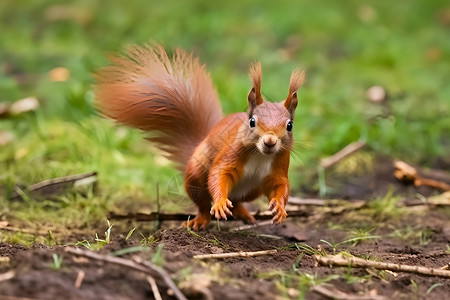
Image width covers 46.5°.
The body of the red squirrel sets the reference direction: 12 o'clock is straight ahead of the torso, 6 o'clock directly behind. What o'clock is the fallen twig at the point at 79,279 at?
The fallen twig is roughly at 2 o'clock from the red squirrel.

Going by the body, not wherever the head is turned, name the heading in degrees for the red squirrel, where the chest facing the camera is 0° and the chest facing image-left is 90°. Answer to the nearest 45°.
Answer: approximately 315°

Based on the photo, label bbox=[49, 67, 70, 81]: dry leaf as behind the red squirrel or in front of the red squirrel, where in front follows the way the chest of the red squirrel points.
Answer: behind

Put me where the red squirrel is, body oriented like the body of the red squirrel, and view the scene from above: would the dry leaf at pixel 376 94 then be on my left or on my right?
on my left

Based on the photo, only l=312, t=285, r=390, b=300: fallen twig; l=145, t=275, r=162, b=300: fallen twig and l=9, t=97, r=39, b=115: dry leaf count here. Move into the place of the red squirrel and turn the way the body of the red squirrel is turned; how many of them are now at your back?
1

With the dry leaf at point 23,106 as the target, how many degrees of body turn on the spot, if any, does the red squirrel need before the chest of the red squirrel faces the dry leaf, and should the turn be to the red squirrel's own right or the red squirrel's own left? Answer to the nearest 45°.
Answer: approximately 180°

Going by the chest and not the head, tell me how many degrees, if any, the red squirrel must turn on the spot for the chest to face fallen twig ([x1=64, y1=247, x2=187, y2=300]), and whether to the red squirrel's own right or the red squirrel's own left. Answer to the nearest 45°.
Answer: approximately 45° to the red squirrel's own right

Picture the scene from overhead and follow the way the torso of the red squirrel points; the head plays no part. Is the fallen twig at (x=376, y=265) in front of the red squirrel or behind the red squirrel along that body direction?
in front

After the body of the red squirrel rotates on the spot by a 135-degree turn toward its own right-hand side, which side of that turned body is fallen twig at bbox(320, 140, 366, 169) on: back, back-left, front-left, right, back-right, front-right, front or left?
back-right

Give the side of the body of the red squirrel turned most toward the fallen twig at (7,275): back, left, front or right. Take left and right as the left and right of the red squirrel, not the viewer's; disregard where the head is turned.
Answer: right
